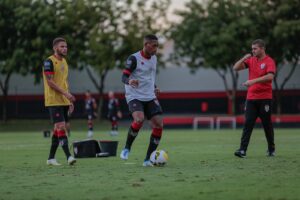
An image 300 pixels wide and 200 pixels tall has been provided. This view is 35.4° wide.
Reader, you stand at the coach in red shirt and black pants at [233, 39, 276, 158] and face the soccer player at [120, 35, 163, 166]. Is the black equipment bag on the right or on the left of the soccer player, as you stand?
right

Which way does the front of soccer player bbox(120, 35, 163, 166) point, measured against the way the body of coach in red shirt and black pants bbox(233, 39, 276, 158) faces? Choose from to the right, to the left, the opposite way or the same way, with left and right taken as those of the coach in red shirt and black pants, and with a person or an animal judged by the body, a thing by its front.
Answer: to the left

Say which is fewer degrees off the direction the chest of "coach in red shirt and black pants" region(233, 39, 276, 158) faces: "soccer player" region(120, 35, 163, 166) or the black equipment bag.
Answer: the soccer player

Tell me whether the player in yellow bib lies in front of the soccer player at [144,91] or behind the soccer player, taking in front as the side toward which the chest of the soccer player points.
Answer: behind

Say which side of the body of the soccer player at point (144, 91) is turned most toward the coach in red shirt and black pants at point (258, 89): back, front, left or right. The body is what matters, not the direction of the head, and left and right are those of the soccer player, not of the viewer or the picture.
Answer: left

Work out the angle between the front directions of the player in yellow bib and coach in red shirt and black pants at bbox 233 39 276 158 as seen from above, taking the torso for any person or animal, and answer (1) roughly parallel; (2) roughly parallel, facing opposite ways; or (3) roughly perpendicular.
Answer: roughly perpendicular
